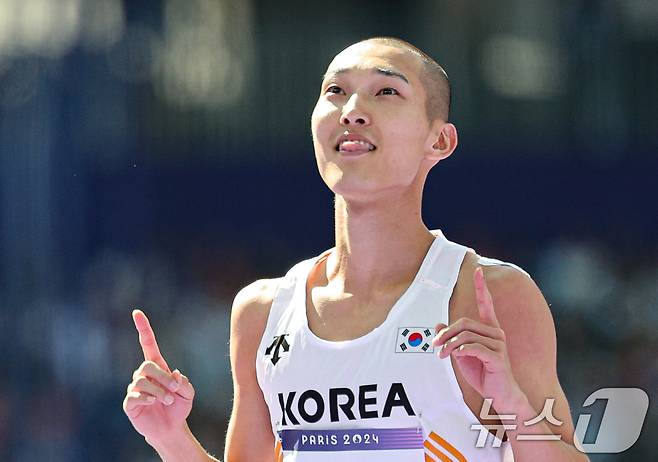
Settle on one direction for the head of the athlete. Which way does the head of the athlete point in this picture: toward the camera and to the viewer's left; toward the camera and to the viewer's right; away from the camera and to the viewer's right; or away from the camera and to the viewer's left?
toward the camera and to the viewer's left

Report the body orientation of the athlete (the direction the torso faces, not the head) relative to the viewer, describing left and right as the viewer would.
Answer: facing the viewer and to the left of the viewer
